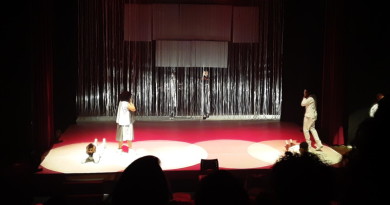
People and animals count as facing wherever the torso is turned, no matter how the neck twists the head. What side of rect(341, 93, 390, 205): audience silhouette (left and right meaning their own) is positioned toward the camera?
back

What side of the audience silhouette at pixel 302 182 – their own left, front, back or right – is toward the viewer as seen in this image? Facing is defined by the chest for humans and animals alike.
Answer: back

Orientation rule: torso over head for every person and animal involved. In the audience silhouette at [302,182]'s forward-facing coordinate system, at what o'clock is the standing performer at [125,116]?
The standing performer is roughly at 11 o'clock from the audience silhouette.

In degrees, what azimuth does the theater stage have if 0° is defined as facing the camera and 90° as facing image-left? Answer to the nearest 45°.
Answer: approximately 0°

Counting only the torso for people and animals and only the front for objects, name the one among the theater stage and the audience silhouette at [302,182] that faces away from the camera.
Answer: the audience silhouette

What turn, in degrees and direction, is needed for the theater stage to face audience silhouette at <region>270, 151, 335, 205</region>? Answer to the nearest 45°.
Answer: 0° — it already faces them

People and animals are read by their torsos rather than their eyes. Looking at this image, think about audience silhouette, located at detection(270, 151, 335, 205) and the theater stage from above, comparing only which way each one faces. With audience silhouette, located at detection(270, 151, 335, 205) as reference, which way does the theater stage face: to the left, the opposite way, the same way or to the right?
the opposite way

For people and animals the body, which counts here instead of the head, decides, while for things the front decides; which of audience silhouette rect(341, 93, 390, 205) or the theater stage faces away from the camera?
the audience silhouette

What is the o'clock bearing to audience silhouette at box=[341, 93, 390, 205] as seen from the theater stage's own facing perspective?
The audience silhouette is roughly at 12 o'clock from the theater stage.
